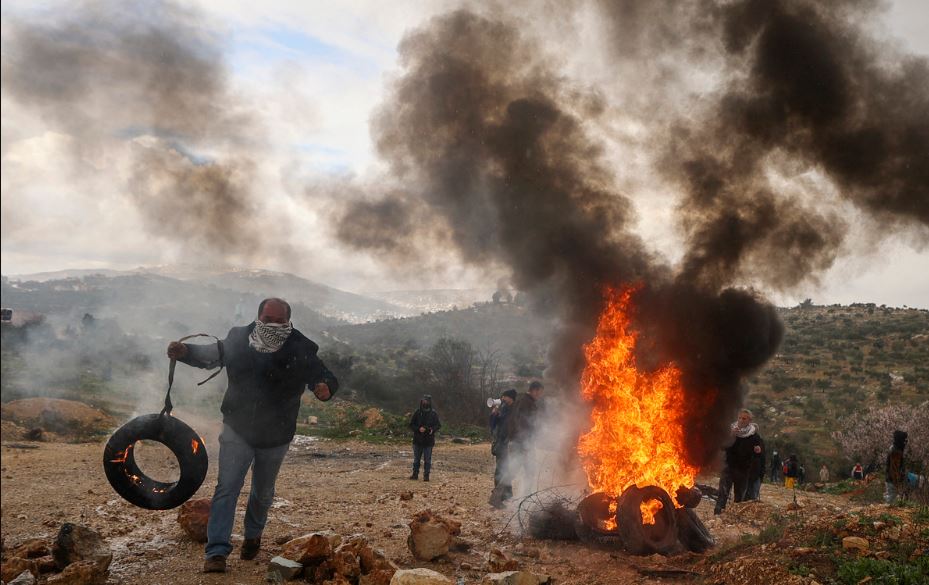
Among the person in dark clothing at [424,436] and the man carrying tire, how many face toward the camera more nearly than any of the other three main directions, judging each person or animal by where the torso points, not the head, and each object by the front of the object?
2

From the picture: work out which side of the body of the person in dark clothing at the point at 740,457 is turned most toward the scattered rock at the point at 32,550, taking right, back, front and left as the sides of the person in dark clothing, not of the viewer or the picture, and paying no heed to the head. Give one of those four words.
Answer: front

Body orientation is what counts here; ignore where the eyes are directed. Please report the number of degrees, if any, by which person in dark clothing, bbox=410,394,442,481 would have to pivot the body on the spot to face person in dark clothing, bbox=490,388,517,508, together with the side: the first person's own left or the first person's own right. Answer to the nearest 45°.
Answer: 0° — they already face them

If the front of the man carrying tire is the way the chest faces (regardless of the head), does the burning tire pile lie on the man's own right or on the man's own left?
on the man's own left

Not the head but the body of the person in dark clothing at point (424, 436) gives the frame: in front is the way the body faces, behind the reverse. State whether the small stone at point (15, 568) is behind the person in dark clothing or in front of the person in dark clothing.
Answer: in front

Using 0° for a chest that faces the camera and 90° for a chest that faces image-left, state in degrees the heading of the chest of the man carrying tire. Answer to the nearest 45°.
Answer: approximately 0°

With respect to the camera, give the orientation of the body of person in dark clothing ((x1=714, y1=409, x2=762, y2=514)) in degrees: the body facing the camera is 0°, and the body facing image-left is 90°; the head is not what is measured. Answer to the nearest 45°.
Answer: approximately 45°

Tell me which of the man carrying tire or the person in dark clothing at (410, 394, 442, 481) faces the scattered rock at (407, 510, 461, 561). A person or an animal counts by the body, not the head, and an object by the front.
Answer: the person in dark clothing

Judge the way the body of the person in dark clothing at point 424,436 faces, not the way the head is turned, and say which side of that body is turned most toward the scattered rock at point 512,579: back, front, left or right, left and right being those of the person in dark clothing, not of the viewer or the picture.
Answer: front

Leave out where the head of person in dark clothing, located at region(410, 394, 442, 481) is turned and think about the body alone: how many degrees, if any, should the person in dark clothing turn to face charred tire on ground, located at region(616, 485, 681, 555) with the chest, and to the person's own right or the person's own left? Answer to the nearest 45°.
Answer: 0° — they already face it
